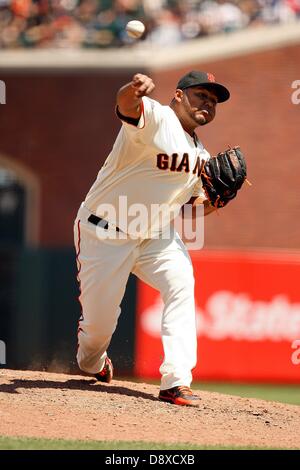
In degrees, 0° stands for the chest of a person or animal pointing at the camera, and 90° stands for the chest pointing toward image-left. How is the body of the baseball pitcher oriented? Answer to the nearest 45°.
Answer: approximately 315°

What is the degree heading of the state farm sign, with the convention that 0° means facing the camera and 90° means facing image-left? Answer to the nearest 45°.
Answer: approximately 0°

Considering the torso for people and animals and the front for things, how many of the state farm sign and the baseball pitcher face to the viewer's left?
0

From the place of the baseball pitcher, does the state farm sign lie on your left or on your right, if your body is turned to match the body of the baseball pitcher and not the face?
on your left

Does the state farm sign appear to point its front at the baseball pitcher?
yes
